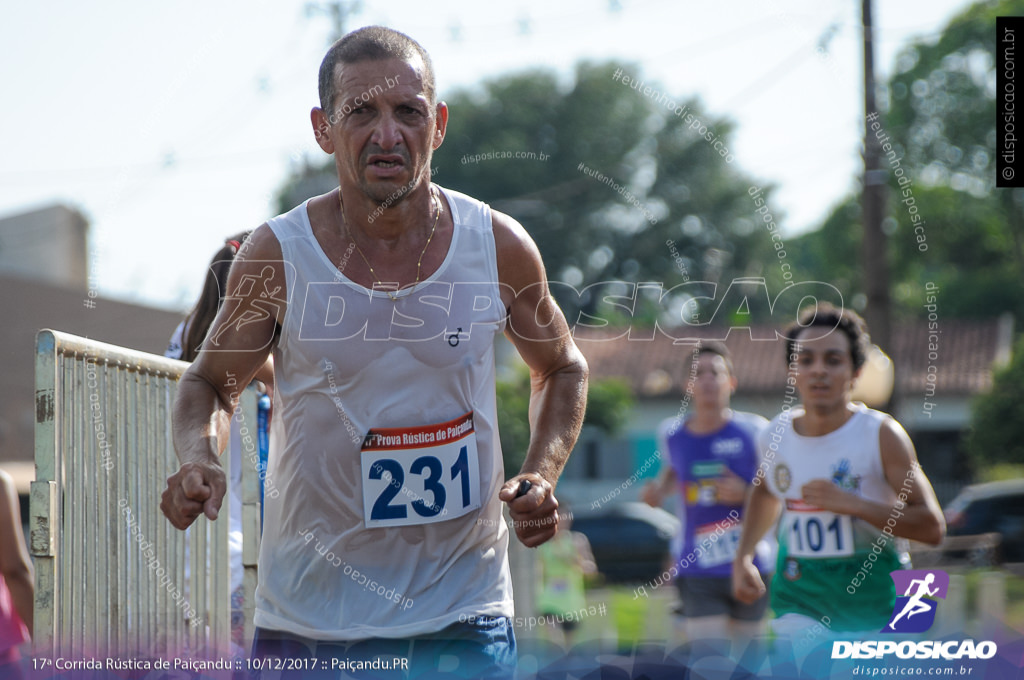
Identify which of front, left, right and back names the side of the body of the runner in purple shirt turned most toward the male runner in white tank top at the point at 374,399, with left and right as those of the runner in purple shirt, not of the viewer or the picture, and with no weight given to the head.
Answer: front

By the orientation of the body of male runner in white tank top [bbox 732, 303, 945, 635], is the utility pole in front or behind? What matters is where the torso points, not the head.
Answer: behind

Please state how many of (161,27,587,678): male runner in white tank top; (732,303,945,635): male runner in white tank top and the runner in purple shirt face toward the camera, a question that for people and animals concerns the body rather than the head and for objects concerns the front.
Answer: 3

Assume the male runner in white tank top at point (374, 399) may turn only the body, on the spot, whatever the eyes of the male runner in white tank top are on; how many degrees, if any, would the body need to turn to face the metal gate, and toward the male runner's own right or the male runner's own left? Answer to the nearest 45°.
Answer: approximately 135° to the male runner's own right

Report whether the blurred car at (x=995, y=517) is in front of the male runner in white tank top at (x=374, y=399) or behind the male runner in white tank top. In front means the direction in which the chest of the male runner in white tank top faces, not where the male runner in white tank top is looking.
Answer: behind

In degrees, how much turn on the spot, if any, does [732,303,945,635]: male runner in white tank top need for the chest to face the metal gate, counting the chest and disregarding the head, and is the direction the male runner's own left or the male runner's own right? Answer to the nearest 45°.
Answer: approximately 45° to the male runner's own right

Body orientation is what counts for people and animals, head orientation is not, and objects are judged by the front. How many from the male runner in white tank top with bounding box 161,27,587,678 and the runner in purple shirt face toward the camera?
2

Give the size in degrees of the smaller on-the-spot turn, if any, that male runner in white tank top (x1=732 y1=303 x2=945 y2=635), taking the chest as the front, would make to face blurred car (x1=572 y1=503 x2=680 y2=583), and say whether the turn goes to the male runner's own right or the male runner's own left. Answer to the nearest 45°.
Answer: approximately 180°

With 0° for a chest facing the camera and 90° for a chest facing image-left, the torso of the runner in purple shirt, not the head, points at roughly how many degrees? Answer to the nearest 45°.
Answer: approximately 0°
